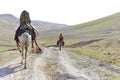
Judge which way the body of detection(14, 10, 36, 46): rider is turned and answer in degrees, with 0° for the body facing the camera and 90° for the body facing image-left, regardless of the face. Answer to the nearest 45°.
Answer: approximately 180°
